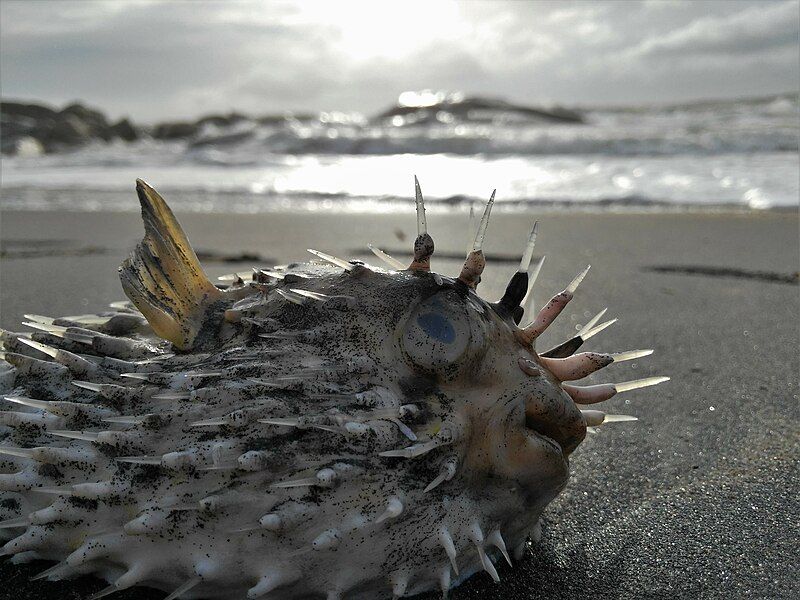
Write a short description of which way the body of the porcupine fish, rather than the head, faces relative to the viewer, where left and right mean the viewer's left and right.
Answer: facing to the right of the viewer

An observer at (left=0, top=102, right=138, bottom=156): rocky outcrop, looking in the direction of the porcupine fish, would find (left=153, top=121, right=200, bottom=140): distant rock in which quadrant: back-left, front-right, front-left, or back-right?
back-left
